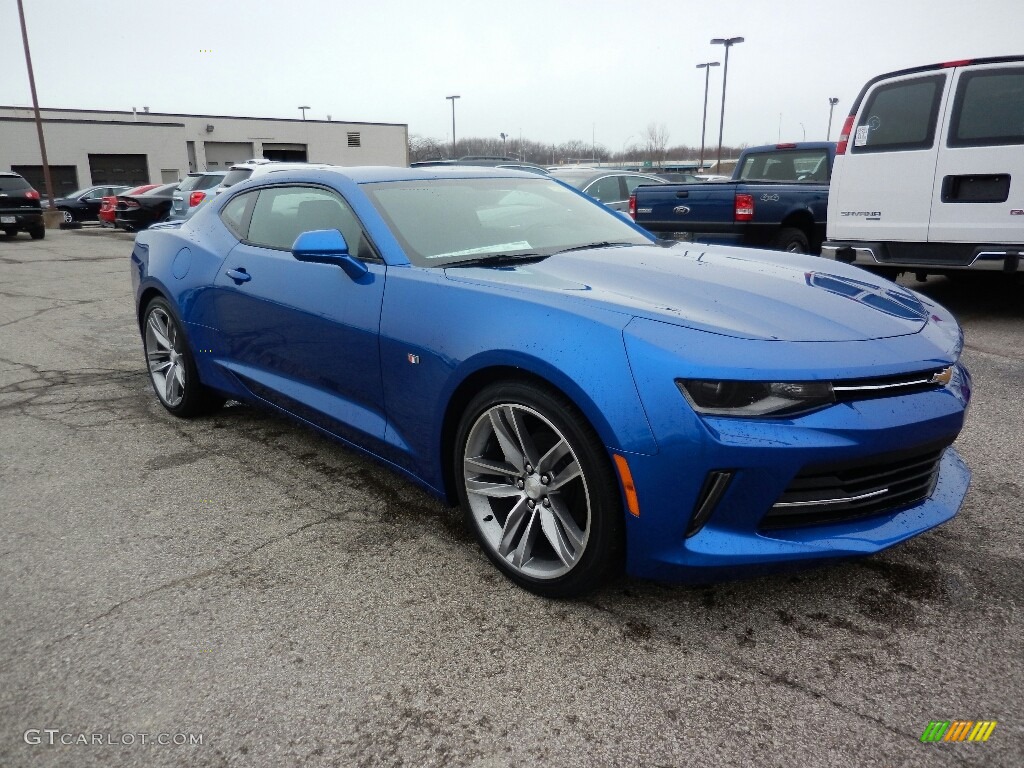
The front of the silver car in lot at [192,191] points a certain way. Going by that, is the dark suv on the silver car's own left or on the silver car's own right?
on the silver car's own left

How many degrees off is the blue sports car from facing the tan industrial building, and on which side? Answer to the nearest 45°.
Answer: approximately 180°

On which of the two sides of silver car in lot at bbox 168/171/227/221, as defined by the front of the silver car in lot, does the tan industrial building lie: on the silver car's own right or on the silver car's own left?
on the silver car's own left

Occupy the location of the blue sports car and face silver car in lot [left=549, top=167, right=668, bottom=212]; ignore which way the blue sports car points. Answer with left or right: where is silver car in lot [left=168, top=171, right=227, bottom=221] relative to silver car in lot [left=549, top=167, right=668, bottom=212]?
left

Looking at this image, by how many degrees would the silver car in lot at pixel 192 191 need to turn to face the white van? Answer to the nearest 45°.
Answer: approximately 90° to its right

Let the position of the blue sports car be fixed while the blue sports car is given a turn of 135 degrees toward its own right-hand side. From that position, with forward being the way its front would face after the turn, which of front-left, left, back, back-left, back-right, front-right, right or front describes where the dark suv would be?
front-right

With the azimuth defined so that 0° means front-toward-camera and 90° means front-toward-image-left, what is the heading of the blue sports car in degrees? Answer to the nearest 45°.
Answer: approximately 315°

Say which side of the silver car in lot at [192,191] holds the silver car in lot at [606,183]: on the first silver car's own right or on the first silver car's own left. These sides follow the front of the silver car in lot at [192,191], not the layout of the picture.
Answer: on the first silver car's own right
